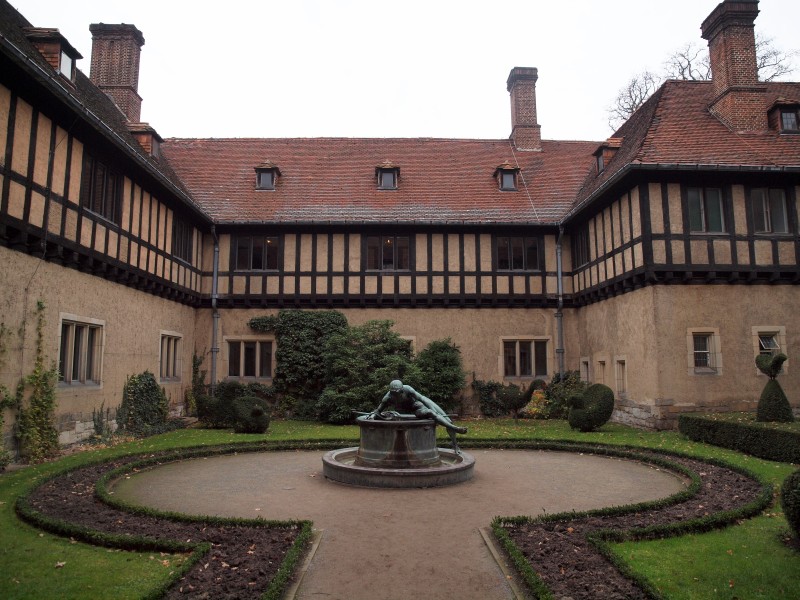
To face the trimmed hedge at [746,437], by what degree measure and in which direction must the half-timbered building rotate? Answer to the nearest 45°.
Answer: approximately 45° to its left

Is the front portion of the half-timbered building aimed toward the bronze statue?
yes

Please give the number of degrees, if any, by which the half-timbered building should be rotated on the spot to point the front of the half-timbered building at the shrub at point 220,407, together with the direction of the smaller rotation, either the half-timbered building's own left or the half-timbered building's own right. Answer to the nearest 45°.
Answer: approximately 90° to the half-timbered building's own right

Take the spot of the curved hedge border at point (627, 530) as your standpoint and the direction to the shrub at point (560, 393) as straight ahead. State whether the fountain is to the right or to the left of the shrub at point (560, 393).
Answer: left

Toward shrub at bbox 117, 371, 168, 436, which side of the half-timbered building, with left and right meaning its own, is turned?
right

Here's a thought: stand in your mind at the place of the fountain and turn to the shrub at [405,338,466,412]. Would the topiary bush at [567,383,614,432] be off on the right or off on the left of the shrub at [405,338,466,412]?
right

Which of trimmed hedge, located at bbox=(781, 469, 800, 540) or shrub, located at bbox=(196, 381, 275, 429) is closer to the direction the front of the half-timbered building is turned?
the trimmed hedge

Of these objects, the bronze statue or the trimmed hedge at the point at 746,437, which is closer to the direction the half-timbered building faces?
the bronze statue

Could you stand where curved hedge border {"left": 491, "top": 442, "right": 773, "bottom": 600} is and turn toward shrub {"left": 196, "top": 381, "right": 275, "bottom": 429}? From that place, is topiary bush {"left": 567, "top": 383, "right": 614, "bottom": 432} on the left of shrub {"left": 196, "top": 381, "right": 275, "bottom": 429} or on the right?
right

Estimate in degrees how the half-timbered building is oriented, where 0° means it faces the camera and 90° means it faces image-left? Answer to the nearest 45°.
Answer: approximately 0°

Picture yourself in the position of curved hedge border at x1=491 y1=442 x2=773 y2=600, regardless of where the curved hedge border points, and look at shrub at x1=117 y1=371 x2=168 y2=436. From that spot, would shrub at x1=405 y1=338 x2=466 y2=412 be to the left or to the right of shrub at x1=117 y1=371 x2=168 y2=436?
right
